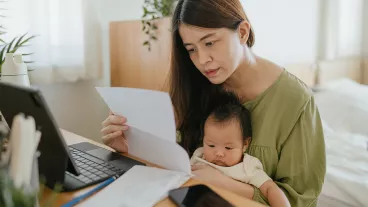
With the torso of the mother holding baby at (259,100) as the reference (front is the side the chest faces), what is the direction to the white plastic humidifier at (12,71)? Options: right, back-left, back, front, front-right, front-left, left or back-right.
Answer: front-right

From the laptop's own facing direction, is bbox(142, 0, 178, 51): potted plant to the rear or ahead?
ahead

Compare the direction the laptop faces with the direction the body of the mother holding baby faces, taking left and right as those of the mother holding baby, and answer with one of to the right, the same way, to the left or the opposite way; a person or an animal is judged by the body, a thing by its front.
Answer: the opposite way

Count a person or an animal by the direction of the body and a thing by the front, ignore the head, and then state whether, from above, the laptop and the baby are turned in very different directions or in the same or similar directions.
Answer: very different directions

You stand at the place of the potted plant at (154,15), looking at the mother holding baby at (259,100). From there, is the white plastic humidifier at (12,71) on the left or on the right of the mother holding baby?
right

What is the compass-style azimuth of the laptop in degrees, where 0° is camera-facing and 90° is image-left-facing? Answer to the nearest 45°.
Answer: approximately 225°
